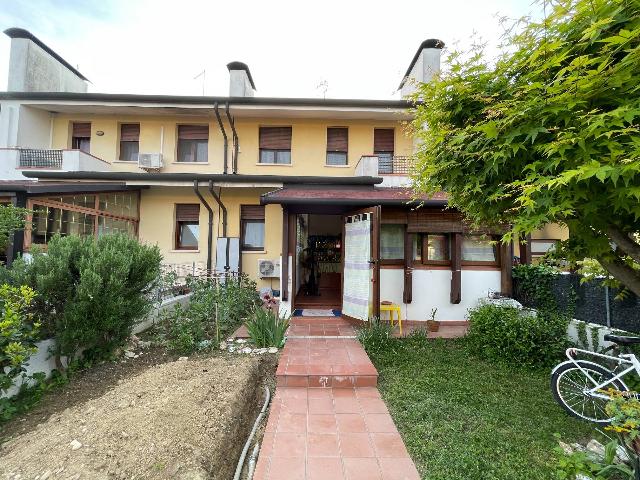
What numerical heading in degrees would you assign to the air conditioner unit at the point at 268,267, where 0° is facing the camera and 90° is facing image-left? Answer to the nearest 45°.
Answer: approximately 0°

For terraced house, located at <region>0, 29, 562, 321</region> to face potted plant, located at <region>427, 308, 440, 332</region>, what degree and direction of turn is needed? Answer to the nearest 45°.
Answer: approximately 45° to its left

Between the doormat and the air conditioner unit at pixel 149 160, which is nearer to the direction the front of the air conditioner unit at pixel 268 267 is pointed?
the doormat

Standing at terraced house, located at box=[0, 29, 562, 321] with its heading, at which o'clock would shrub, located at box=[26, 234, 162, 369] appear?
The shrub is roughly at 12 o'clock from the terraced house.

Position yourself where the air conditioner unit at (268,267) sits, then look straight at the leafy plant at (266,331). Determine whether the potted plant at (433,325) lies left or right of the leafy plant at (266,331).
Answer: left

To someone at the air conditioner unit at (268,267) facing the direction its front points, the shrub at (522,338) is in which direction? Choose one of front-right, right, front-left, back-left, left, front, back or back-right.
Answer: front-left

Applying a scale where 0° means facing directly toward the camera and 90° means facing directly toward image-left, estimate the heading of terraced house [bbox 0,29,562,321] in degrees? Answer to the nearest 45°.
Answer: approximately 0°

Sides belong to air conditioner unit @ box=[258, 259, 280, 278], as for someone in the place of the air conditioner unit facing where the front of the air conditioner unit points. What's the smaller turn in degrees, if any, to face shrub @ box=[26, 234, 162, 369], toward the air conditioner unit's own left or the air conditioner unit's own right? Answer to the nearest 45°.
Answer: approximately 45° to the air conditioner unit's own right
